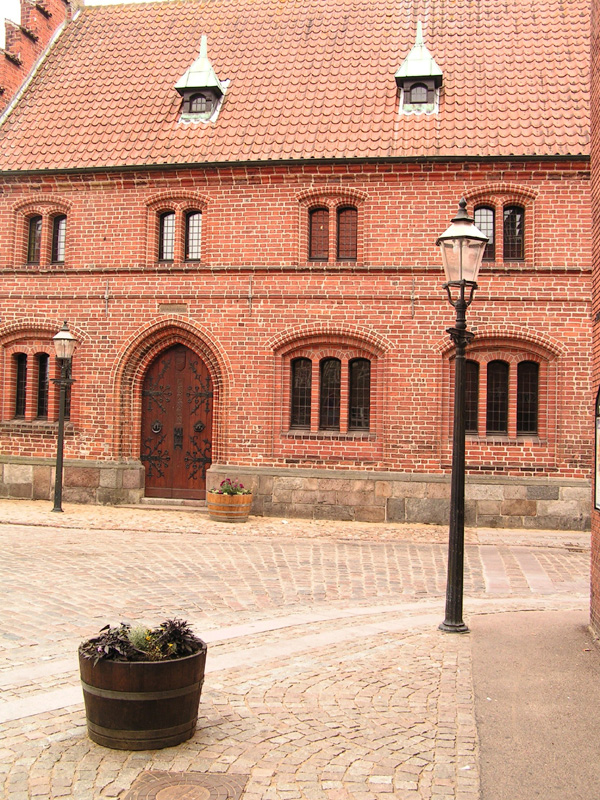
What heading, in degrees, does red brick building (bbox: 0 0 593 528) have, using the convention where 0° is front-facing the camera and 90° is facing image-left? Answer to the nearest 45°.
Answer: approximately 0°

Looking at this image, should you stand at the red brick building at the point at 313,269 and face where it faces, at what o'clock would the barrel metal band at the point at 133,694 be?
The barrel metal band is roughly at 12 o'clock from the red brick building.

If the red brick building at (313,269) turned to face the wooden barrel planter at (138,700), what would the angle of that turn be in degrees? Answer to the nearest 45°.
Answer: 0° — it already faces it
